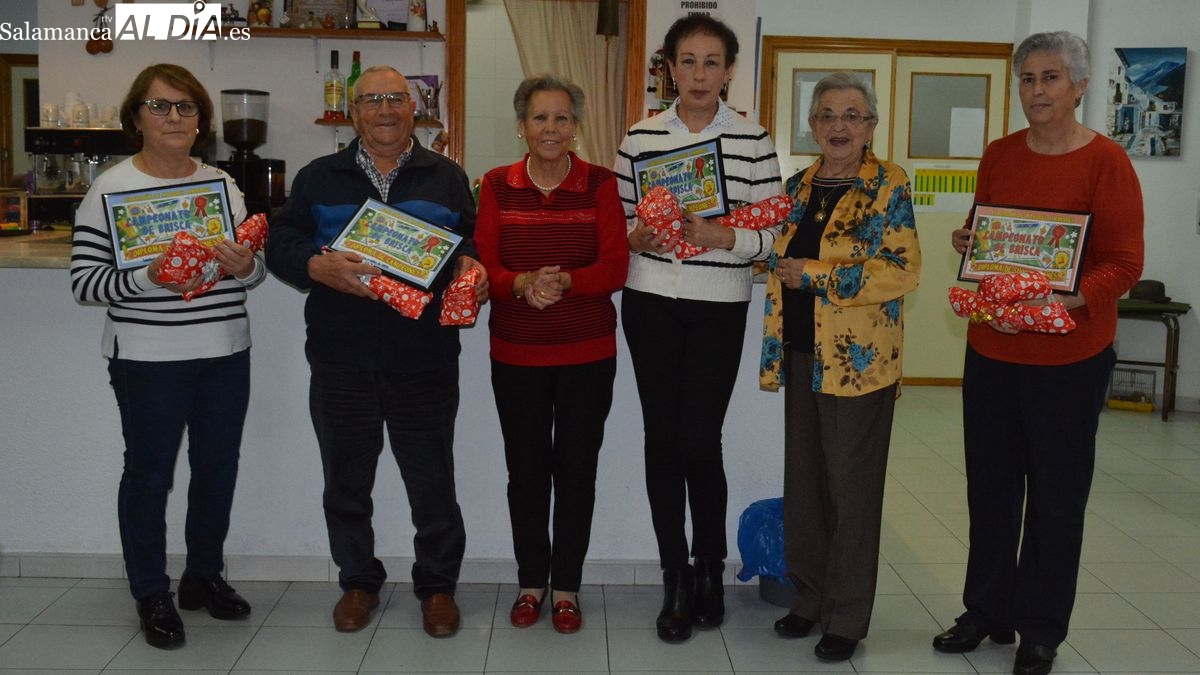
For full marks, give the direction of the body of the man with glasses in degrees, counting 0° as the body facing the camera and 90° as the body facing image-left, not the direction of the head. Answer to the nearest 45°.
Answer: approximately 0°

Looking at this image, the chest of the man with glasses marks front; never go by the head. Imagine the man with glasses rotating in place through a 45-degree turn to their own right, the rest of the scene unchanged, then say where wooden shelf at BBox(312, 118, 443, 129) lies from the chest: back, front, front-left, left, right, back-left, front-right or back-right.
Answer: back-right

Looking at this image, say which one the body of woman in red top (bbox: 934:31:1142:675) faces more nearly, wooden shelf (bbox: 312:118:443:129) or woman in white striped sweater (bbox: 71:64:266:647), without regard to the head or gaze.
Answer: the woman in white striped sweater

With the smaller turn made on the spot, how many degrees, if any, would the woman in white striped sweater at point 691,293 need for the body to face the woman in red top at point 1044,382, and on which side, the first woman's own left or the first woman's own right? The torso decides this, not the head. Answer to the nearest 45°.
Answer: approximately 90° to the first woman's own left

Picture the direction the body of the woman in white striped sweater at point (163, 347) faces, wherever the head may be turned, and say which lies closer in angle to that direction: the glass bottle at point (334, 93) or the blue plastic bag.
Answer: the blue plastic bag

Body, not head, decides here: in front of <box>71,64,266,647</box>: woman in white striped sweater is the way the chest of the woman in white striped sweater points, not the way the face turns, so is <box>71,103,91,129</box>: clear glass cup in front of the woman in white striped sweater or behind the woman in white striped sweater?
behind

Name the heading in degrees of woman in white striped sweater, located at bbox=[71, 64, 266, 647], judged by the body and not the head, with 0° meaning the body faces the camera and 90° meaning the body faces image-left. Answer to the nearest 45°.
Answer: approximately 315°

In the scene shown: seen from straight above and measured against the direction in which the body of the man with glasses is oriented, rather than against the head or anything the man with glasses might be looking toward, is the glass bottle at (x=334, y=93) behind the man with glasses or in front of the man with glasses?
behind

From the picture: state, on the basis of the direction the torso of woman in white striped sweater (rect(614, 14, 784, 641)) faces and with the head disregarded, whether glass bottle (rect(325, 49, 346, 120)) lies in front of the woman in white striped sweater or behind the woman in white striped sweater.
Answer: behind

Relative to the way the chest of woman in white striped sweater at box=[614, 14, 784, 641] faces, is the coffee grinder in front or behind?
behind
